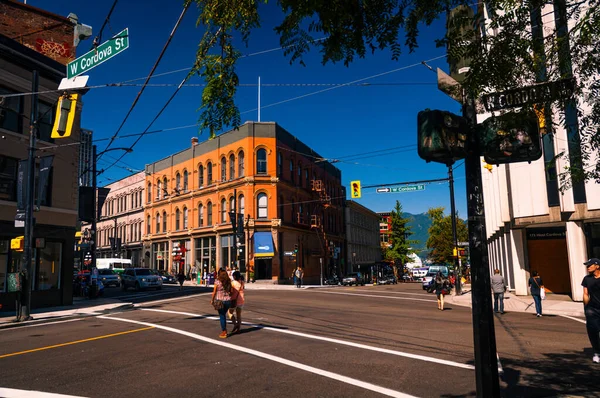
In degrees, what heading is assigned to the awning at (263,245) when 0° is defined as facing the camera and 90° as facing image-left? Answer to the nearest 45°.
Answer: approximately 0°

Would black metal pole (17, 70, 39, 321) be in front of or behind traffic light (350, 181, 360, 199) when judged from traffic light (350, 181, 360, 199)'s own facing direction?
in front

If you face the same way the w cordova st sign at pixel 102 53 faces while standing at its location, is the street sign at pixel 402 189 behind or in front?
behind

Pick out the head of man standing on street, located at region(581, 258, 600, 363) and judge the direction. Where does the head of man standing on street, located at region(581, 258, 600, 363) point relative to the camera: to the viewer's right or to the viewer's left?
to the viewer's left

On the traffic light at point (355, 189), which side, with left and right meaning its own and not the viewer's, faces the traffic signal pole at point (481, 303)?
front
